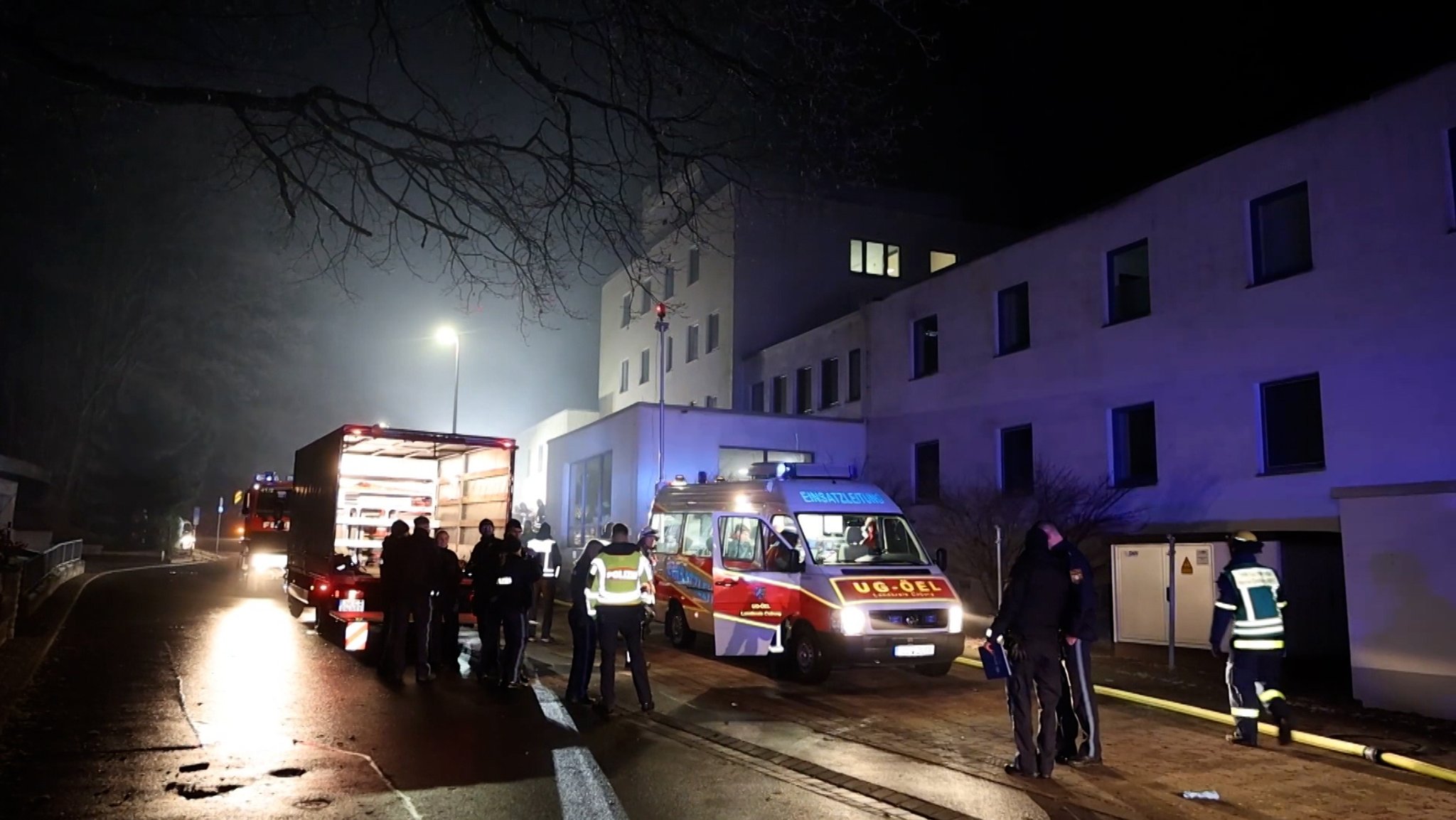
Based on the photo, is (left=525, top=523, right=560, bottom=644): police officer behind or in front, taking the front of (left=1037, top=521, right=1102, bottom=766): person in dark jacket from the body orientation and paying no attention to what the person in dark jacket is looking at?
in front

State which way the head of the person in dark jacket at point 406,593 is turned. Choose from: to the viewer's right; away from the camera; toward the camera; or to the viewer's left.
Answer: away from the camera

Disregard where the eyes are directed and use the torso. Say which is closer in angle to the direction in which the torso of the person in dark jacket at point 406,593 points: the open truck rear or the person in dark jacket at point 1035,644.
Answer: the open truck rear

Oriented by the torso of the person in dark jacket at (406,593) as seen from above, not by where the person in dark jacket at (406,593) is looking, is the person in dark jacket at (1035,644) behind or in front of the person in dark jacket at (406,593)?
behind

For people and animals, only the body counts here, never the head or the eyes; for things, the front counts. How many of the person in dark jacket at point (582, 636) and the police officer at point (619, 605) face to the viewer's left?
0

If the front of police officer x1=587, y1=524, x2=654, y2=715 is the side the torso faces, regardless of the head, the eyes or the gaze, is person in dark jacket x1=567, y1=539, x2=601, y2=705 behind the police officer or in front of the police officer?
in front

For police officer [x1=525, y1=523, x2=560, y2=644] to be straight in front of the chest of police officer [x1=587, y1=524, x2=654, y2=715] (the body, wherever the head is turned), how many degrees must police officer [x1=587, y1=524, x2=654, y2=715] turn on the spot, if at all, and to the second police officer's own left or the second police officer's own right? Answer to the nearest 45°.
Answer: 0° — they already face them

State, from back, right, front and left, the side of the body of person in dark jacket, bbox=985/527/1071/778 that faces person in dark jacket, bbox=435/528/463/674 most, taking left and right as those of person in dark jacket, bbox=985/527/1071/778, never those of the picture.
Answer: front

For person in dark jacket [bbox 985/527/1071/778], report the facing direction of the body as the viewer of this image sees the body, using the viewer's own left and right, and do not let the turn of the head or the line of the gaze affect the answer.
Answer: facing away from the viewer and to the left of the viewer

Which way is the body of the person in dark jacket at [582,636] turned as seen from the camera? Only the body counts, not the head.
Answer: to the viewer's right

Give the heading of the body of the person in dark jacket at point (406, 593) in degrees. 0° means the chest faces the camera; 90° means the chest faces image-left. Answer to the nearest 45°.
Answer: approximately 180°

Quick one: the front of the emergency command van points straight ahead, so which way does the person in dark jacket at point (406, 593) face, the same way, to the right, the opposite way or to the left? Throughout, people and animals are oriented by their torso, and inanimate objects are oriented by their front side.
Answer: the opposite way

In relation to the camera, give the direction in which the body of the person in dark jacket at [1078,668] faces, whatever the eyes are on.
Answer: to the viewer's left

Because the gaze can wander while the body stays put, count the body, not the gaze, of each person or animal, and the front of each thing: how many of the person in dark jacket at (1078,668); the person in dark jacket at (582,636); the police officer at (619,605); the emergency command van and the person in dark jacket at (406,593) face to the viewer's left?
1

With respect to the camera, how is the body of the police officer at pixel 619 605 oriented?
away from the camera
